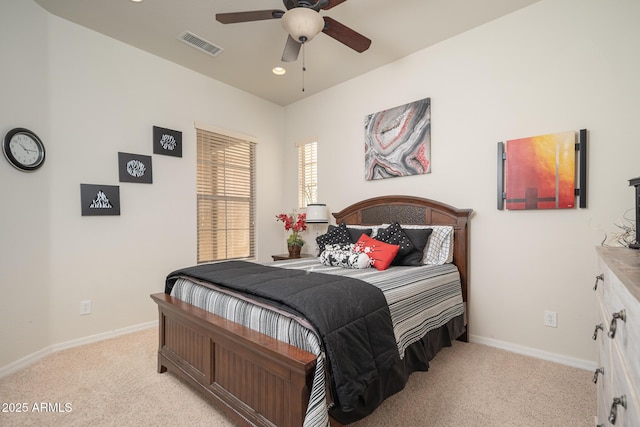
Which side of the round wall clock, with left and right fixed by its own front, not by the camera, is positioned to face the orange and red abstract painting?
front

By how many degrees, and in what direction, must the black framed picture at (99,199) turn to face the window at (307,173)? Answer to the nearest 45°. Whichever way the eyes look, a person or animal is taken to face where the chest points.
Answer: approximately 45° to its left

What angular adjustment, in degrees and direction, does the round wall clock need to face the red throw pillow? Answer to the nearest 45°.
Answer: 0° — it already faces it

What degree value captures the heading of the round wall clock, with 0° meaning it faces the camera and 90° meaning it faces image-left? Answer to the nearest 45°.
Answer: approximately 315°

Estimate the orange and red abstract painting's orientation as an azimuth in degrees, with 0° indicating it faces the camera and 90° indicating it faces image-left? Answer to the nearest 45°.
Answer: approximately 45°

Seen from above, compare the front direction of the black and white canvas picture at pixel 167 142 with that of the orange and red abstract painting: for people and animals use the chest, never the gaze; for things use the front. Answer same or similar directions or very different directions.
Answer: very different directions

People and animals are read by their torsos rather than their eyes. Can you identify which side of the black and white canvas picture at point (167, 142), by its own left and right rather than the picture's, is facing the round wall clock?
right

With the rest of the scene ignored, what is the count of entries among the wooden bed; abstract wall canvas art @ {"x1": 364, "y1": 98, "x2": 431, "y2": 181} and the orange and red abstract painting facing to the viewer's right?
0

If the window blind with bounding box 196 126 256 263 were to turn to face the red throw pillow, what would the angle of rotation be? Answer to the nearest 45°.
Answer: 0° — it already faces it

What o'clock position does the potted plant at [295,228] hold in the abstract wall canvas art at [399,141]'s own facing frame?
The potted plant is roughly at 2 o'clock from the abstract wall canvas art.

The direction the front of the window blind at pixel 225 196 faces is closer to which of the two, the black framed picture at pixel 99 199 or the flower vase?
the flower vase

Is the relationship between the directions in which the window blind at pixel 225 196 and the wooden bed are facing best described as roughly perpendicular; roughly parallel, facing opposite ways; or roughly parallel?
roughly perpendicular

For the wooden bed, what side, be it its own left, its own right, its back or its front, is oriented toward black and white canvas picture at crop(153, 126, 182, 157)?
right

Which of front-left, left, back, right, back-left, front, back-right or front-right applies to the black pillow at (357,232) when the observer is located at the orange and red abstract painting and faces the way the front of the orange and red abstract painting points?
front-right

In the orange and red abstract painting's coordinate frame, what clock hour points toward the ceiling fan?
The ceiling fan is roughly at 12 o'clock from the orange and red abstract painting.
